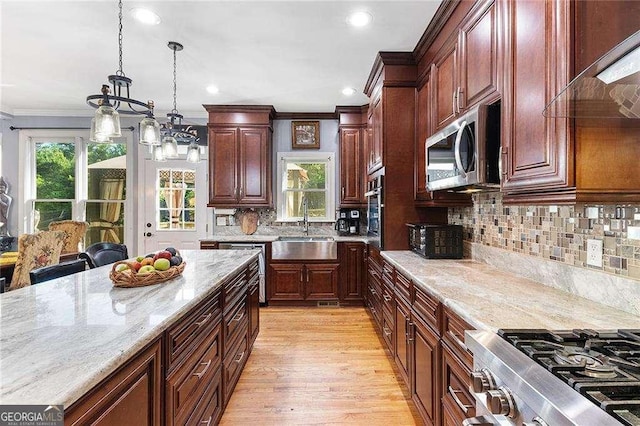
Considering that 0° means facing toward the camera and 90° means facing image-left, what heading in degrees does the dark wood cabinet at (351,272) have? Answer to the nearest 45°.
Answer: approximately 0°

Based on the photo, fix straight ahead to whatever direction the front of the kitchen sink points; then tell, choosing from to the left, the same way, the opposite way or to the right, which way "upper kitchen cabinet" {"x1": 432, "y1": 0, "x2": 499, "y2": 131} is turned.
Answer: to the right

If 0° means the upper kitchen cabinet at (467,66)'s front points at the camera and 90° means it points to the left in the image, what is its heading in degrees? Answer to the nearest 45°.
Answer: approximately 45°

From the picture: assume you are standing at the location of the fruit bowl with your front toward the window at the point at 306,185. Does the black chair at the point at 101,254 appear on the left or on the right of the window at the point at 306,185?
left

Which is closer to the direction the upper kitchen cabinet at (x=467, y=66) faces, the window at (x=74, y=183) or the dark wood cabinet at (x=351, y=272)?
the window

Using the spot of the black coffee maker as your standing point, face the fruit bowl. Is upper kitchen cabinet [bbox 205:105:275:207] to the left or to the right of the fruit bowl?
right

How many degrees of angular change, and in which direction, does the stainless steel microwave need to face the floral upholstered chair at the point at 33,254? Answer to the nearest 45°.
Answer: approximately 45° to its right

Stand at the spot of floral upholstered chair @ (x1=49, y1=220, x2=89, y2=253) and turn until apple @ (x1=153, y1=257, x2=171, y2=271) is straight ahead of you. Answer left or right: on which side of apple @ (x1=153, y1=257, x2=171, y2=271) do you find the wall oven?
left
